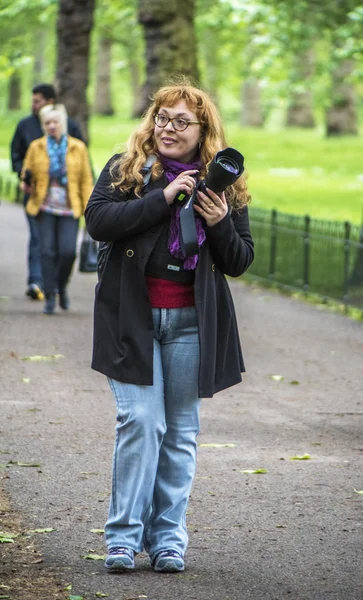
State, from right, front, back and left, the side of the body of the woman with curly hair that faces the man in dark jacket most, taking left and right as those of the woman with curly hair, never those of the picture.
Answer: back

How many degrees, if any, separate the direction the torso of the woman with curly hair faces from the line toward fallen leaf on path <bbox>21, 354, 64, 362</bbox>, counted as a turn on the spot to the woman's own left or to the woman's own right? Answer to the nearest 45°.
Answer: approximately 180°

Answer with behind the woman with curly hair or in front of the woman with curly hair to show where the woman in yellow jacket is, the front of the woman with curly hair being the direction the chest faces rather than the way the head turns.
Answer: behind

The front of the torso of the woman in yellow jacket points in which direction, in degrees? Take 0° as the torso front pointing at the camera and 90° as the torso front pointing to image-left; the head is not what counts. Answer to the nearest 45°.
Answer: approximately 0°

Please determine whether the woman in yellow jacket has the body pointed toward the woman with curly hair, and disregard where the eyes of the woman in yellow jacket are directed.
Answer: yes

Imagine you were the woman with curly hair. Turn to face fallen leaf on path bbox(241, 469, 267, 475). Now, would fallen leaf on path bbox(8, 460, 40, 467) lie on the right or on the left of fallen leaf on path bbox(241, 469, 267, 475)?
left

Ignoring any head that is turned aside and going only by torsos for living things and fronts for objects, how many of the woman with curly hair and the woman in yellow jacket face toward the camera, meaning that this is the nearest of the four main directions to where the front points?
2

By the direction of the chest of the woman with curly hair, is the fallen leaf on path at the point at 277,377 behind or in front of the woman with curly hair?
behind

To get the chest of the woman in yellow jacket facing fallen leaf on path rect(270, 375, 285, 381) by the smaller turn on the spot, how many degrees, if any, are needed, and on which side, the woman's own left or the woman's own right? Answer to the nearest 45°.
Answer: approximately 45° to the woman's own left
